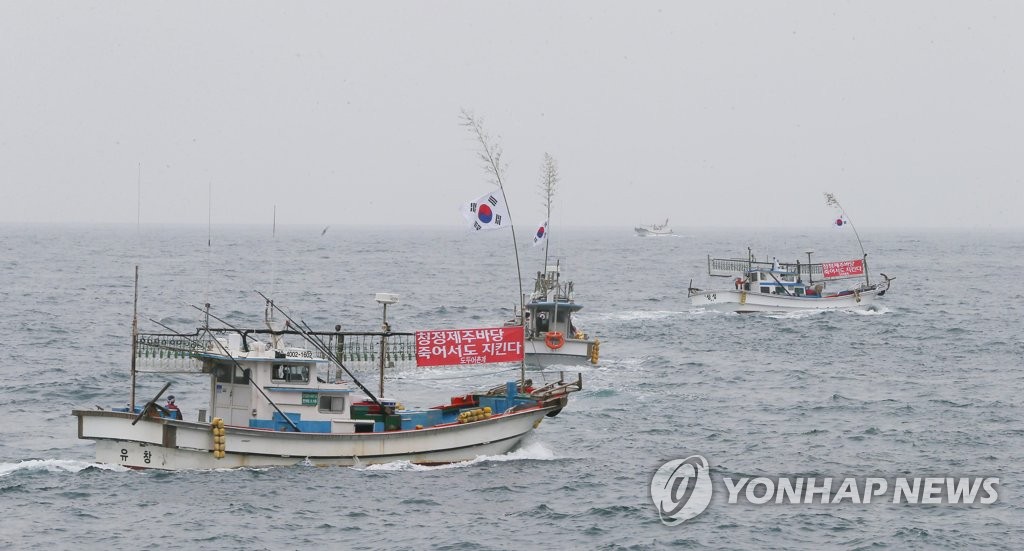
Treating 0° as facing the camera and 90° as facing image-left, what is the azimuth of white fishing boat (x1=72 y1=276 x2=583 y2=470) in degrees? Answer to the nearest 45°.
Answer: approximately 270°
